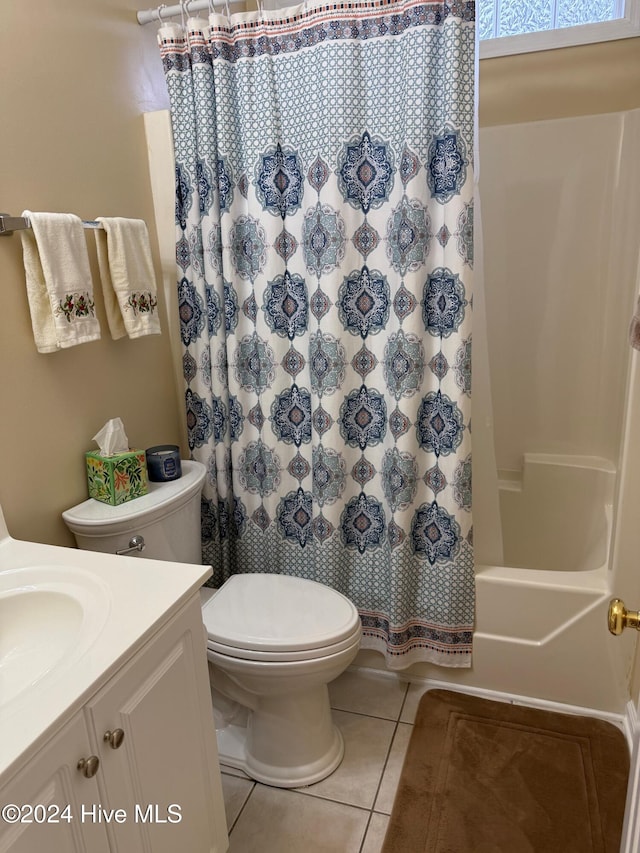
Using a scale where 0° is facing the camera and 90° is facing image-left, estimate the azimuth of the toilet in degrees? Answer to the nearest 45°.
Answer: approximately 315°

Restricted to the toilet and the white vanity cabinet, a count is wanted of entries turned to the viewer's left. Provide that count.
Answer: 0

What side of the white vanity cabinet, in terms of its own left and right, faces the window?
left

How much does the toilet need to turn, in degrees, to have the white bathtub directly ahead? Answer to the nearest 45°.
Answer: approximately 45° to its left

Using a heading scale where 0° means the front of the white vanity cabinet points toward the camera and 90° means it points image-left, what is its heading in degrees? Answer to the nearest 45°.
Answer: approximately 315°

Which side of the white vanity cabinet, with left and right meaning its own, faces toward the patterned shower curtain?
left
